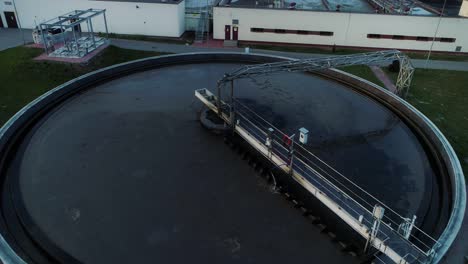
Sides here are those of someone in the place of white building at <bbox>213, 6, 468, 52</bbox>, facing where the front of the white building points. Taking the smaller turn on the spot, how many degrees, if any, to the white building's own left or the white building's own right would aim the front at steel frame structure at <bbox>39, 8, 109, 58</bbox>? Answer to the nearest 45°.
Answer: approximately 45° to the white building's own right

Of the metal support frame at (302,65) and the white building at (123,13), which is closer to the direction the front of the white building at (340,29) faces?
the metal support frame

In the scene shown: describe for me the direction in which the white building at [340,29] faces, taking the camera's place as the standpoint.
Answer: facing the viewer

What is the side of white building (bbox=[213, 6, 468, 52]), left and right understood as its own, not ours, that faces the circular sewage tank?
front

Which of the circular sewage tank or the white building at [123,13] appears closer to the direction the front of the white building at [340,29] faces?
the circular sewage tank

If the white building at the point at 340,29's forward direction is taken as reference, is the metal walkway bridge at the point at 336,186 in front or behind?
in front

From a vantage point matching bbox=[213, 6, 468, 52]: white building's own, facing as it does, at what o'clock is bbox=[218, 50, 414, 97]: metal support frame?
The metal support frame is roughly at 12 o'clock from the white building.

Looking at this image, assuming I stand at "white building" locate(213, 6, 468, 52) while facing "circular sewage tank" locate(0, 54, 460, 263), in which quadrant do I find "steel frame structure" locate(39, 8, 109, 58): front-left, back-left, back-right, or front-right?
front-right

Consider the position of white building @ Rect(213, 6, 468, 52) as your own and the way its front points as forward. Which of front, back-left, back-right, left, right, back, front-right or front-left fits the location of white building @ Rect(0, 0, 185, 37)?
right
